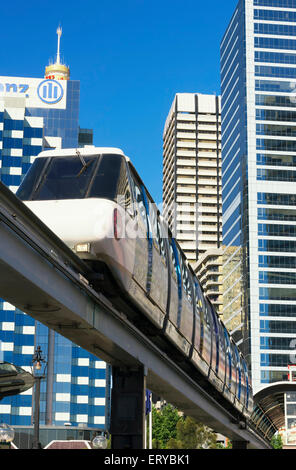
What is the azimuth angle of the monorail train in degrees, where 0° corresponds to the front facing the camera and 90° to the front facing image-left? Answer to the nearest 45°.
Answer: approximately 45°
